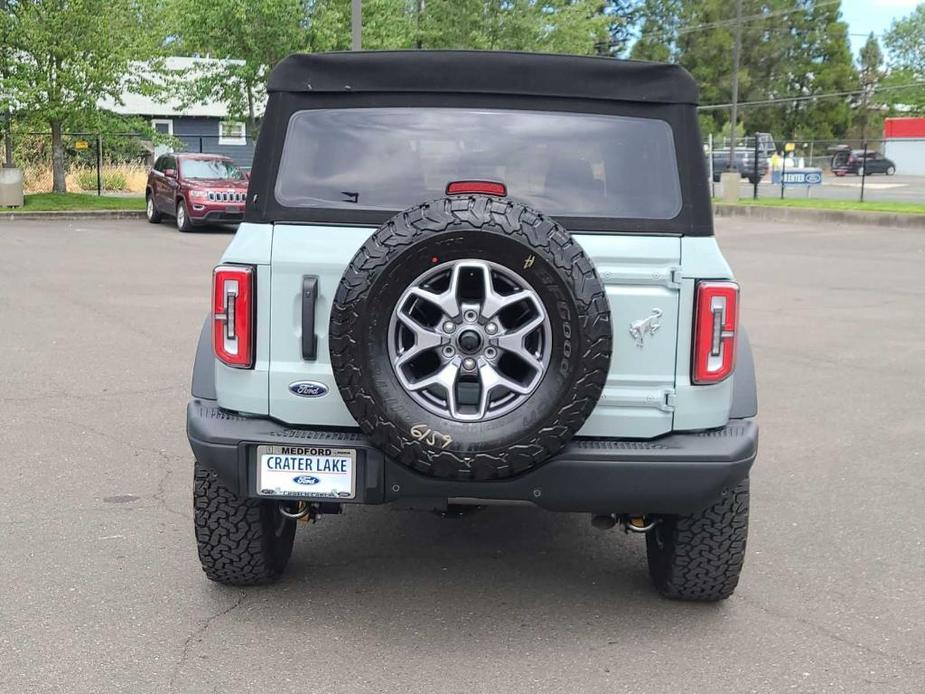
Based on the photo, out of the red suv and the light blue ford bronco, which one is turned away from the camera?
the light blue ford bronco

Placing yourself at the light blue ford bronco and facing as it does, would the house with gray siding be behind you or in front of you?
in front

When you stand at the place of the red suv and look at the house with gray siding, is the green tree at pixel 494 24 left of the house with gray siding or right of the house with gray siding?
right

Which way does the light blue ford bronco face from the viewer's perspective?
away from the camera

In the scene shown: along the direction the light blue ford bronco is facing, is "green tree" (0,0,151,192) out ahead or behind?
ahead

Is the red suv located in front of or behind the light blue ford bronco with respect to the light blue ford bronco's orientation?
in front

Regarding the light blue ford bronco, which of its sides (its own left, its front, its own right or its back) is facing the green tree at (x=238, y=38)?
front

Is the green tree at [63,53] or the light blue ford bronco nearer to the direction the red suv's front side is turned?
the light blue ford bronco

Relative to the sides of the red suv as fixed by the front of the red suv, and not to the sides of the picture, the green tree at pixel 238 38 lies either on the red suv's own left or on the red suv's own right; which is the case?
on the red suv's own left

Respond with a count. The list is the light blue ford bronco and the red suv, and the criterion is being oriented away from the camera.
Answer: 1

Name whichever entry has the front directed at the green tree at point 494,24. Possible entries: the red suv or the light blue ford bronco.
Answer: the light blue ford bronco

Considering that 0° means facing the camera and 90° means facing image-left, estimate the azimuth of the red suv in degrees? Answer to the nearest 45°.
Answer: approximately 315°

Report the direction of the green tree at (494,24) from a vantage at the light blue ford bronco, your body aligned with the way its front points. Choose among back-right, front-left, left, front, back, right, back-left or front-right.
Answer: front

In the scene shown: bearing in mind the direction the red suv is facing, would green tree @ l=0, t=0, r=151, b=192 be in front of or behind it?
behind
